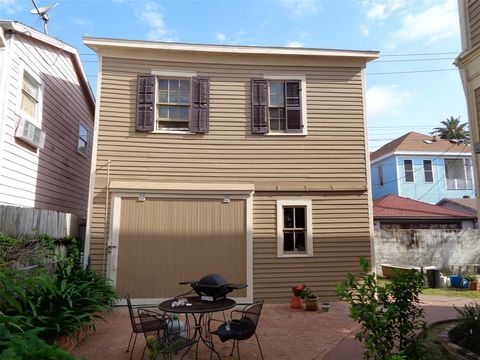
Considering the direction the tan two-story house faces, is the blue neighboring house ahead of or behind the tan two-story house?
behind

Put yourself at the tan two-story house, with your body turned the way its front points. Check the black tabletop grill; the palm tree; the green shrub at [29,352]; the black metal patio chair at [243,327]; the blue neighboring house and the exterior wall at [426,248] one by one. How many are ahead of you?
3

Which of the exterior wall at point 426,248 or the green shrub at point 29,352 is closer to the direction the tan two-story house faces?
the green shrub

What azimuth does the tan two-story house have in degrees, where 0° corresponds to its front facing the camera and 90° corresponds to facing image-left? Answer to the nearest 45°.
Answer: approximately 0°

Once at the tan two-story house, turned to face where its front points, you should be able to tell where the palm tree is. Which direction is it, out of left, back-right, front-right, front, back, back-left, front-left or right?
back-left

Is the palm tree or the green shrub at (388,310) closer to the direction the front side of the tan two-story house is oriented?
the green shrub

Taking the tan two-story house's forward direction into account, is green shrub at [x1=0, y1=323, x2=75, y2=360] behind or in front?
in front

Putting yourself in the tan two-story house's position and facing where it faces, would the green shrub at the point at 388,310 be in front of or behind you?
in front

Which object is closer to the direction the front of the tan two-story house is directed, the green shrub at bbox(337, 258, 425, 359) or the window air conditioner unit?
the green shrub

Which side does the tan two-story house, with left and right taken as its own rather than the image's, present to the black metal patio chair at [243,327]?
front

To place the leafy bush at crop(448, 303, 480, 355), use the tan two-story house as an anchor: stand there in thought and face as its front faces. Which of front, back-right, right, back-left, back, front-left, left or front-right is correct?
front-left

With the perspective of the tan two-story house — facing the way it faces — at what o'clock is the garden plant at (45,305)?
The garden plant is roughly at 1 o'clock from the tan two-story house.

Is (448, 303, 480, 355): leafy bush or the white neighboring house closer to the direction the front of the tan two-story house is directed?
the leafy bush

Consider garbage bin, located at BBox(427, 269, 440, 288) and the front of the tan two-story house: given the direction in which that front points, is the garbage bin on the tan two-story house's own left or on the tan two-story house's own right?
on the tan two-story house's own left

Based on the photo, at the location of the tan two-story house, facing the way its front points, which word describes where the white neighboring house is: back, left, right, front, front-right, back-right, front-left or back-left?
right

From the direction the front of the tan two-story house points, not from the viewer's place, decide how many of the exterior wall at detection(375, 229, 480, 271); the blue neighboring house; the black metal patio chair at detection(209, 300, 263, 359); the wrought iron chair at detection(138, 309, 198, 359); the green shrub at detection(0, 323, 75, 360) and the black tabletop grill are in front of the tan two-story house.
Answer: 4

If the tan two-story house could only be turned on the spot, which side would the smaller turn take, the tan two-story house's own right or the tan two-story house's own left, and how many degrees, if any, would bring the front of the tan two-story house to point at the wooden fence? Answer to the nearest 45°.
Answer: approximately 45° to the tan two-story house's own right
